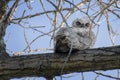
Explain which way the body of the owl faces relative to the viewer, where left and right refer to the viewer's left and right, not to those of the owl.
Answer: facing the viewer and to the right of the viewer
